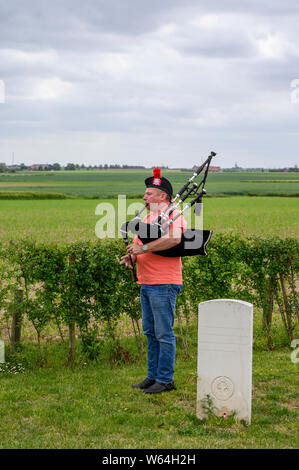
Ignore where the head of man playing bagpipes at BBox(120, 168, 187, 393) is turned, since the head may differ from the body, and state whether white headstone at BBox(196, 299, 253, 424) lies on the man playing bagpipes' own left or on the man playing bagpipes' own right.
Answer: on the man playing bagpipes' own left

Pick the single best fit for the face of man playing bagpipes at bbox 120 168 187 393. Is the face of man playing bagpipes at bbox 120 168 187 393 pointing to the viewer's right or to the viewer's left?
to the viewer's left

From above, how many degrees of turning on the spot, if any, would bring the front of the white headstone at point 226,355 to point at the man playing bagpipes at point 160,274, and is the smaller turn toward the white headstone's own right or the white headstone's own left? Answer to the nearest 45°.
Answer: approximately 135° to the white headstone's own right

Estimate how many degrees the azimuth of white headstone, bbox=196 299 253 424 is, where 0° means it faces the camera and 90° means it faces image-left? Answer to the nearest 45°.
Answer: approximately 0°
